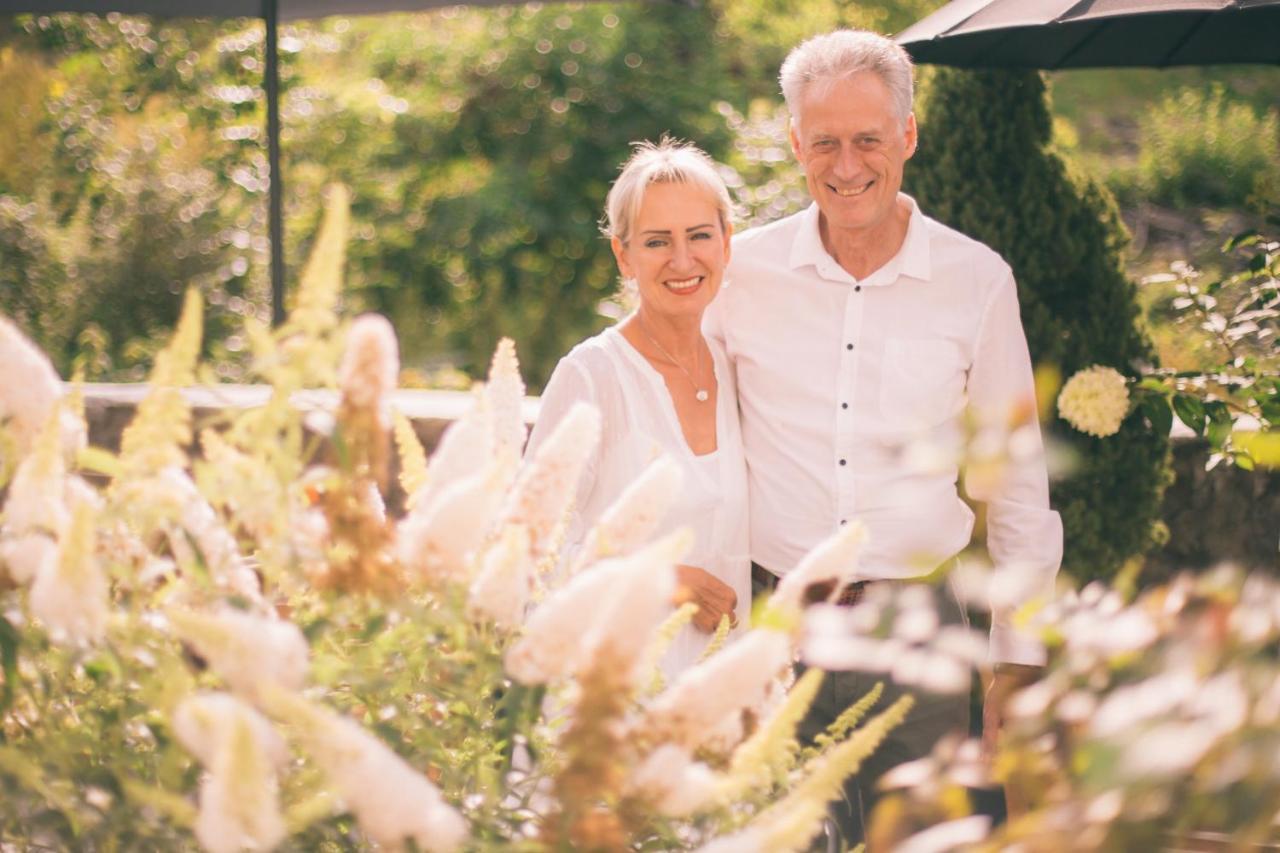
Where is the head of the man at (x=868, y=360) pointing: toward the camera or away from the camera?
toward the camera

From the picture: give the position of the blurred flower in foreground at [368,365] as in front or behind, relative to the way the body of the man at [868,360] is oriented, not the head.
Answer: in front

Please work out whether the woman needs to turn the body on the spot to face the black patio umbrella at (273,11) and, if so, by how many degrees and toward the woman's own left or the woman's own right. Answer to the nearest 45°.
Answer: approximately 180°

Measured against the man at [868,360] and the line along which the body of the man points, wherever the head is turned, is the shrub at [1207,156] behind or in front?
behind

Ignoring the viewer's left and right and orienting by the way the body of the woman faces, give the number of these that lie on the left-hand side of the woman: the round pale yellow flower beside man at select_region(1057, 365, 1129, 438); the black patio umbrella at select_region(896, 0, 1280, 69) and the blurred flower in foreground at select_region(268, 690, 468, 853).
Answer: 2

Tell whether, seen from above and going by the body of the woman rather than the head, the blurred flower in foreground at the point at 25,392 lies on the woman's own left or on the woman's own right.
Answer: on the woman's own right

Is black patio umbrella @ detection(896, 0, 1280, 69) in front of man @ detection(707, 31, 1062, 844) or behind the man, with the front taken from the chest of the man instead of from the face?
behind

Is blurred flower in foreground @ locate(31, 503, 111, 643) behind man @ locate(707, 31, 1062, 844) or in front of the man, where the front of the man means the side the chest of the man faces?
in front

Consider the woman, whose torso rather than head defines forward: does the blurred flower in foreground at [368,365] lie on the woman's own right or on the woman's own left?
on the woman's own right

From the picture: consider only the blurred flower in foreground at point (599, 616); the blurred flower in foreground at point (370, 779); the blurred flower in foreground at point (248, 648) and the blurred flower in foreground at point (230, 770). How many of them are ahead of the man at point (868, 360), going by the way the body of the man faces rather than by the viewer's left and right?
4

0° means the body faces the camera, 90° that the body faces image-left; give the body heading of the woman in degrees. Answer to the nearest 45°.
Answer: approximately 315°

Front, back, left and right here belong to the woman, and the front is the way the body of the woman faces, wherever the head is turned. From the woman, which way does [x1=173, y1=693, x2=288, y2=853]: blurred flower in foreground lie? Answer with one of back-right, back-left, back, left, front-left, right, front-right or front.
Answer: front-right

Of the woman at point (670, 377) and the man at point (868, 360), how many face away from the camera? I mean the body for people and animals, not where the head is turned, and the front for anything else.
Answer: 0

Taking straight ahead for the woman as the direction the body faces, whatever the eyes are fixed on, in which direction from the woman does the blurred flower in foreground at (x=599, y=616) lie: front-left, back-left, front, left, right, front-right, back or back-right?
front-right

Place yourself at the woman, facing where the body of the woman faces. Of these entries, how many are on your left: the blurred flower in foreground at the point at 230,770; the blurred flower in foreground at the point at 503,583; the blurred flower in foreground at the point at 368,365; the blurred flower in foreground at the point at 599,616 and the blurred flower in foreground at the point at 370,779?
0

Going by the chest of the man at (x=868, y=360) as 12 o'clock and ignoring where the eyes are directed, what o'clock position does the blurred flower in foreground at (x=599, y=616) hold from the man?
The blurred flower in foreground is roughly at 12 o'clock from the man.

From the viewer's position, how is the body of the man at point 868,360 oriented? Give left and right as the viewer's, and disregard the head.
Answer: facing the viewer

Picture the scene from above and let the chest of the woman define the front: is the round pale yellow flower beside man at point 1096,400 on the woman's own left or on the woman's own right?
on the woman's own left
